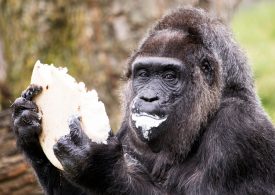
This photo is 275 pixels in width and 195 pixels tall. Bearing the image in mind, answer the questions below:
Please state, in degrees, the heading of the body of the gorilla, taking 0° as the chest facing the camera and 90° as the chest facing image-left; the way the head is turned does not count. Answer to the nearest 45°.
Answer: approximately 45°
